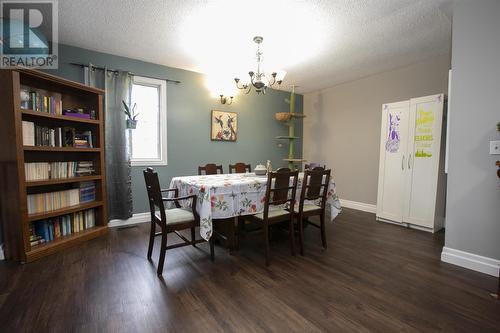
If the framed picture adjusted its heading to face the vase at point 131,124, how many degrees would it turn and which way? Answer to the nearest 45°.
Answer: approximately 90° to its right

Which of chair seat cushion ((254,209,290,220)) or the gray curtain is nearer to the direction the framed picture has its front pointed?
the chair seat cushion

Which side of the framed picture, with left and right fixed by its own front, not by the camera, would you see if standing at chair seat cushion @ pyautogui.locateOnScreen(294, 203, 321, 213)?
front

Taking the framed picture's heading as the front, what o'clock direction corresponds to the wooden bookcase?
The wooden bookcase is roughly at 3 o'clock from the framed picture.

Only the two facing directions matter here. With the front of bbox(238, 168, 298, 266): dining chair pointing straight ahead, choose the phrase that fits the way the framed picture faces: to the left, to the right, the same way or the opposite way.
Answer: the opposite way

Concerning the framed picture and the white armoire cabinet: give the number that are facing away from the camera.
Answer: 0

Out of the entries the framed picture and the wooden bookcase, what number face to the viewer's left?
0

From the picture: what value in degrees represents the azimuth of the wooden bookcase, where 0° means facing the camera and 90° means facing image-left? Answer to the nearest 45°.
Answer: approximately 315°

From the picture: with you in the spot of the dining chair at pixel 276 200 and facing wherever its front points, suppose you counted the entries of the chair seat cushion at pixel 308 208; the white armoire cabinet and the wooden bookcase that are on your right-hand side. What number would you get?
2

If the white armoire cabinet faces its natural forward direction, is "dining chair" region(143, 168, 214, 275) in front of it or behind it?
in front

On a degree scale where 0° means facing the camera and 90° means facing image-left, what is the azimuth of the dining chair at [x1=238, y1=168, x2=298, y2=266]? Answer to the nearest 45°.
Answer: approximately 135°

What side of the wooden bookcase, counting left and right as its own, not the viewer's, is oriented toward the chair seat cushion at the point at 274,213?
front

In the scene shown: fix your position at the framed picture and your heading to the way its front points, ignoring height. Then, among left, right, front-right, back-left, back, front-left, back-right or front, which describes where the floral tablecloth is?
front-right

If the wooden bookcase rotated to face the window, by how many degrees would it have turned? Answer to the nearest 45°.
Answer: approximately 90° to its left

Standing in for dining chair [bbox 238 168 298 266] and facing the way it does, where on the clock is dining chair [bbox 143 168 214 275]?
dining chair [bbox 143 168 214 275] is roughly at 10 o'clock from dining chair [bbox 238 168 298 266].

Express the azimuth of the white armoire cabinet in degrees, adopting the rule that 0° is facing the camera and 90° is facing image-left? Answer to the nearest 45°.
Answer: approximately 45°

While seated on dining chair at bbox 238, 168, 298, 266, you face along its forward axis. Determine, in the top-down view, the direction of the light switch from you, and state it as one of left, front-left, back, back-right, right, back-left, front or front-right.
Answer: back-right

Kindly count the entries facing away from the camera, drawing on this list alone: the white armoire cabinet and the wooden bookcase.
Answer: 0

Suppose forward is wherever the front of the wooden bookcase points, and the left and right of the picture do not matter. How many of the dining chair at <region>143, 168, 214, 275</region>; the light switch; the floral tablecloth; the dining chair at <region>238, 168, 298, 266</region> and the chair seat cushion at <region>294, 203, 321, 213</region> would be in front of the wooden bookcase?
5

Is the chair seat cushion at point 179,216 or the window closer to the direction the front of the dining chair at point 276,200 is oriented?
the window
